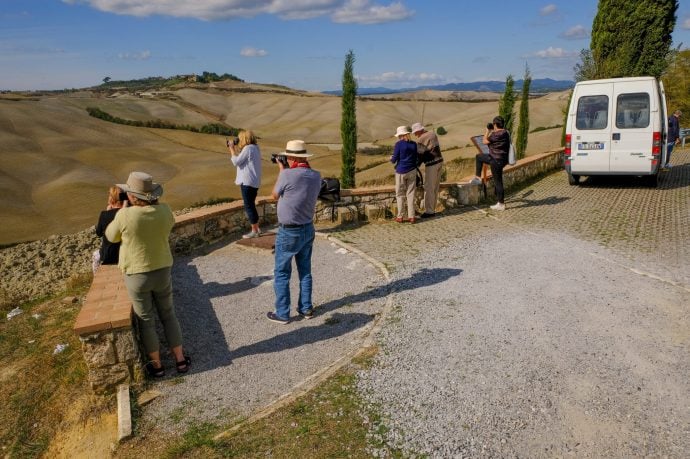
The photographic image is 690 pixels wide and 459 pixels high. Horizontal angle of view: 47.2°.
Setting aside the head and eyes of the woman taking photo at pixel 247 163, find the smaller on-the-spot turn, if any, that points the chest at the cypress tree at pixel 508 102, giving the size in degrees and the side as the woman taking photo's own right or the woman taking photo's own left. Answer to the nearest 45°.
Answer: approximately 135° to the woman taking photo's own right

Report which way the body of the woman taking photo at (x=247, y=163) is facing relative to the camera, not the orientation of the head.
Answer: to the viewer's left

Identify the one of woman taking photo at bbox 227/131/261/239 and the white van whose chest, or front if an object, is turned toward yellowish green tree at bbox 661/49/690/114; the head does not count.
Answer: the white van

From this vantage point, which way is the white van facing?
away from the camera

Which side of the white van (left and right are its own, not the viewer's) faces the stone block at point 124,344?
back

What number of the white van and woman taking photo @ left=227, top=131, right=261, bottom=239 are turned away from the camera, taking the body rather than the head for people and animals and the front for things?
1

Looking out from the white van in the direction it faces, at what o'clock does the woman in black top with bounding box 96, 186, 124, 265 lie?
The woman in black top is roughly at 7 o'clock from the white van.

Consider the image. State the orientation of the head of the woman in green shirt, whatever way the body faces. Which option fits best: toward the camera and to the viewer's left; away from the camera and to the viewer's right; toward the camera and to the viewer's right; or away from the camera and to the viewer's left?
away from the camera and to the viewer's left

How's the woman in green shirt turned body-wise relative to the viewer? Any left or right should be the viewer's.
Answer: facing away from the viewer and to the left of the viewer

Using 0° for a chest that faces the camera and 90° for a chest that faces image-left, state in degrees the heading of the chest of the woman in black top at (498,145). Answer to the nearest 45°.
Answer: approximately 135°

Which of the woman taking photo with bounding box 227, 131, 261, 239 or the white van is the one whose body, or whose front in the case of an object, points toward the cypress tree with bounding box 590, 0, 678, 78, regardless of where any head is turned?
the white van

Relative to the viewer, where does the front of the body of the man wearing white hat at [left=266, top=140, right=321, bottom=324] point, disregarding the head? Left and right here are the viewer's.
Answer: facing away from the viewer and to the left of the viewer
